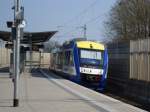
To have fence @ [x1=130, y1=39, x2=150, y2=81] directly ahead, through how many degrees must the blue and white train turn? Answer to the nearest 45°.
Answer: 0° — it already faces it

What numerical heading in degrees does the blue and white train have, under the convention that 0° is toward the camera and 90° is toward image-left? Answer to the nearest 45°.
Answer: approximately 315°

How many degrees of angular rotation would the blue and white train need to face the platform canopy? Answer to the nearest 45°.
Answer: approximately 180°

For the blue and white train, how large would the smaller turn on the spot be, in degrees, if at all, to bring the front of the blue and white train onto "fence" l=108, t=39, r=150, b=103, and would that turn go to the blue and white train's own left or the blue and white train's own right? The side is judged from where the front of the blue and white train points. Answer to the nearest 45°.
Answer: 0° — it already faces it

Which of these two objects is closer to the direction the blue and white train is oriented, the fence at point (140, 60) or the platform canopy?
the fence
